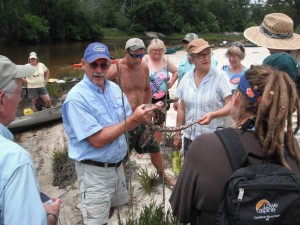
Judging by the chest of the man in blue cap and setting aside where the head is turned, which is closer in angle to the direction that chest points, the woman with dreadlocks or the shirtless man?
the woman with dreadlocks

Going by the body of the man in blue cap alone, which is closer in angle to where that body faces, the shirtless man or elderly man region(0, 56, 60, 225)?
the elderly man

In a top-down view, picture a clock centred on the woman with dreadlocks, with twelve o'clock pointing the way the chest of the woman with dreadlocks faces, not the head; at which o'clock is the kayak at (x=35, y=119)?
The kayak is roughly at 12 o'clock from the woman with dreadlocks.

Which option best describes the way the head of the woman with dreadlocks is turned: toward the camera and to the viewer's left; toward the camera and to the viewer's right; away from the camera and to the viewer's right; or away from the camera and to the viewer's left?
away from the camera and to the viewer's left

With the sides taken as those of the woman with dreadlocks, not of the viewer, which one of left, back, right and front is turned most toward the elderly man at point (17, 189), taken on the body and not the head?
left

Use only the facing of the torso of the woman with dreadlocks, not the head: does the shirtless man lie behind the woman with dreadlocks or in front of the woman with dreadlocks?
in front

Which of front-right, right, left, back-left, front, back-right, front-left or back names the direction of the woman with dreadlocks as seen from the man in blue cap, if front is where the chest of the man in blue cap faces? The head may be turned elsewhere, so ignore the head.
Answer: front

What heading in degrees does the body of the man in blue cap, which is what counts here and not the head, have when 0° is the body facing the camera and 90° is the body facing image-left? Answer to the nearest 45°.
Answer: approximately 315°

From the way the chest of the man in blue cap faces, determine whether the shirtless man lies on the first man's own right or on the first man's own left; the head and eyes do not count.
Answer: on the first man's own left

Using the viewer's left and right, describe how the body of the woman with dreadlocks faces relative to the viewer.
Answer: facing away from the viewer and to the left of the viewer

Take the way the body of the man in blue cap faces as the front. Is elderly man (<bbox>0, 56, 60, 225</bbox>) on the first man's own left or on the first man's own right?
on the first man's own right

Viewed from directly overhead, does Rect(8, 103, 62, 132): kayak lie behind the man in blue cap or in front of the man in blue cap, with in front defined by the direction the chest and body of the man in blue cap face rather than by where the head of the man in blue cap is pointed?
behind

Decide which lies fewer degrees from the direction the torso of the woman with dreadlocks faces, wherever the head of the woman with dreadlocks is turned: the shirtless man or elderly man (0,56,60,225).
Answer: the shirtless man

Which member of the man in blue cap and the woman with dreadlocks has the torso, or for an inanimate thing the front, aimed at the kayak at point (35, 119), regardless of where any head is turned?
the woman with dreadlocks

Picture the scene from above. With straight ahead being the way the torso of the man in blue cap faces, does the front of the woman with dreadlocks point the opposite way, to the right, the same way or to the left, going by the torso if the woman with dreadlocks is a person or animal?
the opposite way
